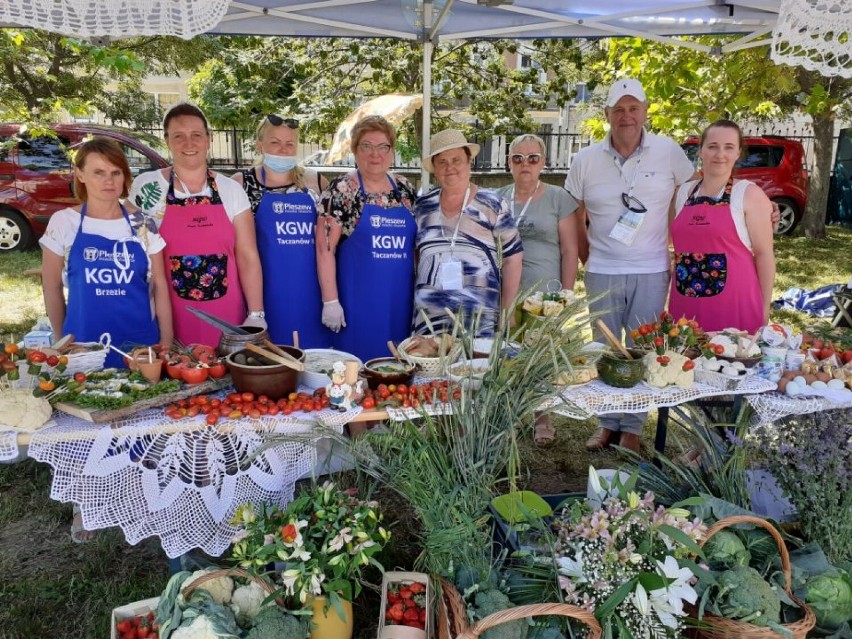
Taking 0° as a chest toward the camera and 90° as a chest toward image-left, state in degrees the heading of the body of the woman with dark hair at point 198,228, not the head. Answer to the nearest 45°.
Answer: approximately 0°

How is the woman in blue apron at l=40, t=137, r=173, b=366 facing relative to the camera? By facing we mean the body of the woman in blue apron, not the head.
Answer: toward the camera

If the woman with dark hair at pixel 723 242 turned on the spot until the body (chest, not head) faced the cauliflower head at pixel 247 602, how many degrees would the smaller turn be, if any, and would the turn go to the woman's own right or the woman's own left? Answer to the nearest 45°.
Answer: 0° — they already face it

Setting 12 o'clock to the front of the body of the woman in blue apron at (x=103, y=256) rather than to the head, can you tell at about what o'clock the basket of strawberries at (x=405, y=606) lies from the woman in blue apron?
The basket of strawberries is roughly at 11 o'clock from the woman in blue apron.

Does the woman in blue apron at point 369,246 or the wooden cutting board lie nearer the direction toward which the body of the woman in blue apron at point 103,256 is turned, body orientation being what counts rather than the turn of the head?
the wooden cutting board

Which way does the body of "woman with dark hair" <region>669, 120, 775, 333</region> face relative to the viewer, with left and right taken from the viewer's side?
facing the viewer and to the left of the viewer

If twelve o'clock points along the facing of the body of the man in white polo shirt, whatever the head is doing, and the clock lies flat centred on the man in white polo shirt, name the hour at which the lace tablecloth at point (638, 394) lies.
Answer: The lace tablecloth is roughly at 12 o'clock from the man in white polo shirt.

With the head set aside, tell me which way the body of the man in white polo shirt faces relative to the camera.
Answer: toward the camera

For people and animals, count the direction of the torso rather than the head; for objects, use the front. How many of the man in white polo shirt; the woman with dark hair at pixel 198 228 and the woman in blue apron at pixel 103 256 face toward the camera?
3

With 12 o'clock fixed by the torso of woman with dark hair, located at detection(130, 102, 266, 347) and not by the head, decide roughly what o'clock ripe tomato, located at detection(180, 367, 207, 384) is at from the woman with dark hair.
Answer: The ripe tomato is roughly at 12 o'clock from the woman with dark hair.

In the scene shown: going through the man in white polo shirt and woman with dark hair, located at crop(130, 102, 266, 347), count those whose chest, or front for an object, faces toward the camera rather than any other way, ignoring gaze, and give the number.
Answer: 2
